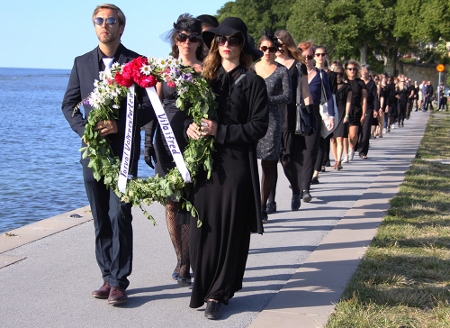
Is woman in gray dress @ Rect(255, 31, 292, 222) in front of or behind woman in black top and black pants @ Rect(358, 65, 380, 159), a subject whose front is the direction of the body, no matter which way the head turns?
in front

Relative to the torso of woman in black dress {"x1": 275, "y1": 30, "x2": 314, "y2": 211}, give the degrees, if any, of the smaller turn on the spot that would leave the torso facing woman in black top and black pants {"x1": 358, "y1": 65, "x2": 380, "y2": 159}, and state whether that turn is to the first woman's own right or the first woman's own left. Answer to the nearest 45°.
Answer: approximately 135° to the first woman's own right

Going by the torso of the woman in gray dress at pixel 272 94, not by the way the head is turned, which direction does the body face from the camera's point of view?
toward the camera

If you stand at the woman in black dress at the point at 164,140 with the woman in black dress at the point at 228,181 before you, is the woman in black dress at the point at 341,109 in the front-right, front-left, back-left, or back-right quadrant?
back-left

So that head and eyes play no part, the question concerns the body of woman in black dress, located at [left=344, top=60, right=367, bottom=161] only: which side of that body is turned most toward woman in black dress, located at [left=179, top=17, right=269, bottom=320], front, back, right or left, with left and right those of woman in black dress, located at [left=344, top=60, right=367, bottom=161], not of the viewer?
front

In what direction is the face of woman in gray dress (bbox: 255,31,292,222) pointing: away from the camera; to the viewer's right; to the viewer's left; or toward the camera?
toward the camera

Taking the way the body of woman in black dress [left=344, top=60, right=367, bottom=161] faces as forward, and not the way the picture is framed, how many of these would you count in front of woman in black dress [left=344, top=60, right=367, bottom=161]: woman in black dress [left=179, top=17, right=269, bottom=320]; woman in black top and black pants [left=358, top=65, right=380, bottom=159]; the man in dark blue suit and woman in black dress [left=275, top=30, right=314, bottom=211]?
3

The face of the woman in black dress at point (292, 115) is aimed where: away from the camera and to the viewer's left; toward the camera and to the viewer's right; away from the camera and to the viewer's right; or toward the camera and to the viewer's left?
toward the camera and to the viewer's left

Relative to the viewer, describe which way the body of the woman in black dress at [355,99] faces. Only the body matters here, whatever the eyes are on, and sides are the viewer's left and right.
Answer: facing the viewer

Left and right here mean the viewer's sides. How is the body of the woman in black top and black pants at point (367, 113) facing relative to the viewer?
facing the viewer and to the left of the viewer

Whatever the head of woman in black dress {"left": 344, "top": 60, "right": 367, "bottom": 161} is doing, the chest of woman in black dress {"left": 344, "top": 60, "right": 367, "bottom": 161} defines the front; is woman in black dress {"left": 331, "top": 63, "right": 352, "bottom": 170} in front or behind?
in front

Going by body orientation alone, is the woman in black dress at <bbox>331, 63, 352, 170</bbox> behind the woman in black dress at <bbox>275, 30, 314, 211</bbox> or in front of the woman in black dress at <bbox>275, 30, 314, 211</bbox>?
behind

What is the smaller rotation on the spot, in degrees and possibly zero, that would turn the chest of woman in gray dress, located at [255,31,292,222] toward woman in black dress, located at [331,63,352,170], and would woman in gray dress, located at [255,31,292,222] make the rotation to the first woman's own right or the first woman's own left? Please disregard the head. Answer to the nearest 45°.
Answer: approximately 180°

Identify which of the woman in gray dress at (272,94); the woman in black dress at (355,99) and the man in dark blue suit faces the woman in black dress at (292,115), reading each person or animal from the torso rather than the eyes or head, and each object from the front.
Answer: the woman in black dress at (355,99)
